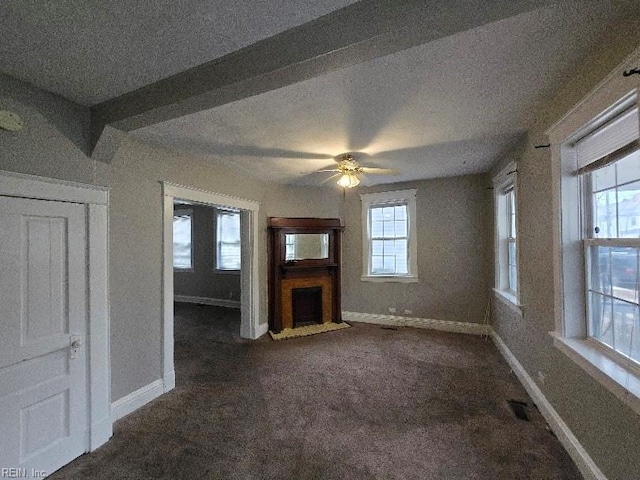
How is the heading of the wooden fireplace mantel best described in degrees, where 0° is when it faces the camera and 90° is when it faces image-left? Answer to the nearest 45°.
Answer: approximately 315°

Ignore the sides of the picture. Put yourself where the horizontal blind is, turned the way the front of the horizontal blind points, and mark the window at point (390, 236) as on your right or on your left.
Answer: on your right

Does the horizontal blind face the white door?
yes

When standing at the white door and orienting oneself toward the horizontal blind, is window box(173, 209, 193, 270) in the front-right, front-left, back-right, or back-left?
back-left
